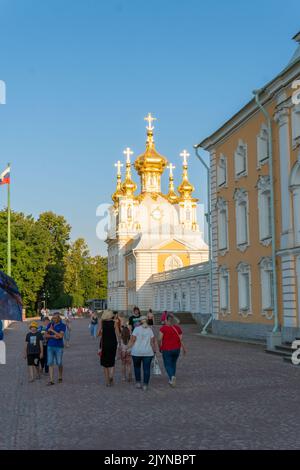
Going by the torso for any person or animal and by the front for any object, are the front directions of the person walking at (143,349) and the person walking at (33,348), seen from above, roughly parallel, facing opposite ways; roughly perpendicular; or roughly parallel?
roughly parallel, facing opposite ways

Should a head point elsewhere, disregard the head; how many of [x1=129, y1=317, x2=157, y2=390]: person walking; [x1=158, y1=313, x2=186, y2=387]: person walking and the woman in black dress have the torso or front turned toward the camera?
0

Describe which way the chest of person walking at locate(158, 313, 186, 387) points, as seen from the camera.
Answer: away from the camera

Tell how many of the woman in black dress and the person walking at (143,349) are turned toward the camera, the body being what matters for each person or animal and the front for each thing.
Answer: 0

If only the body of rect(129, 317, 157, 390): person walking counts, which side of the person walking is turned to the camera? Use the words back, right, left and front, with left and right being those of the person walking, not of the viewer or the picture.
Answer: back

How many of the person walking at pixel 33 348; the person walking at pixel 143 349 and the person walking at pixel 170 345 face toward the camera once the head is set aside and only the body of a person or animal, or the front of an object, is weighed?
1

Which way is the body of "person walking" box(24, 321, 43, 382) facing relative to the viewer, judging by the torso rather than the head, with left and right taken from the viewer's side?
facing the viewer

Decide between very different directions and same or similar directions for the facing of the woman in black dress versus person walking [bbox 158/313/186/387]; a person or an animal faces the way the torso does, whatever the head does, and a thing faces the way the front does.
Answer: same or similar directions

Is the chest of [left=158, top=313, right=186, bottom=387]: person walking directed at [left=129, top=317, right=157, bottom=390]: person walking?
no

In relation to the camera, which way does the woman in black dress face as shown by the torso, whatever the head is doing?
away from the camera

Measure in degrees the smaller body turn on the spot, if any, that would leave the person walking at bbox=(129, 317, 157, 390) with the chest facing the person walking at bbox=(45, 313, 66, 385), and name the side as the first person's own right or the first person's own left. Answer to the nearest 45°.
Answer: approximately 45° to the first person's own left

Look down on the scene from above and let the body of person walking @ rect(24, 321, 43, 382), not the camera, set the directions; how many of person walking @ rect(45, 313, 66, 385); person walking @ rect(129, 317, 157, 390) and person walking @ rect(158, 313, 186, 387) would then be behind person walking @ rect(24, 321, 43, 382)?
0

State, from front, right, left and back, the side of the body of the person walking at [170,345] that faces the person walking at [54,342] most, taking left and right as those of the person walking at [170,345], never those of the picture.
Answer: left

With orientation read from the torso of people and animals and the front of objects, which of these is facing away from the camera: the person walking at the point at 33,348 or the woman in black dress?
the woman in black dress

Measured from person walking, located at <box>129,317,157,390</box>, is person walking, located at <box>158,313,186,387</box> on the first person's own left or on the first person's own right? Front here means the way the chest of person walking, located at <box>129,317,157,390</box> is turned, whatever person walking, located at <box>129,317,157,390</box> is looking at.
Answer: on the first person's own right

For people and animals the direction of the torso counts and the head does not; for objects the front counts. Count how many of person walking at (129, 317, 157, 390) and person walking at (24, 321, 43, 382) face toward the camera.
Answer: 1

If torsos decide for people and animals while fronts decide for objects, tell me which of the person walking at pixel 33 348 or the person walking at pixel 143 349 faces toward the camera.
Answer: the person walking at pixel 33 348
